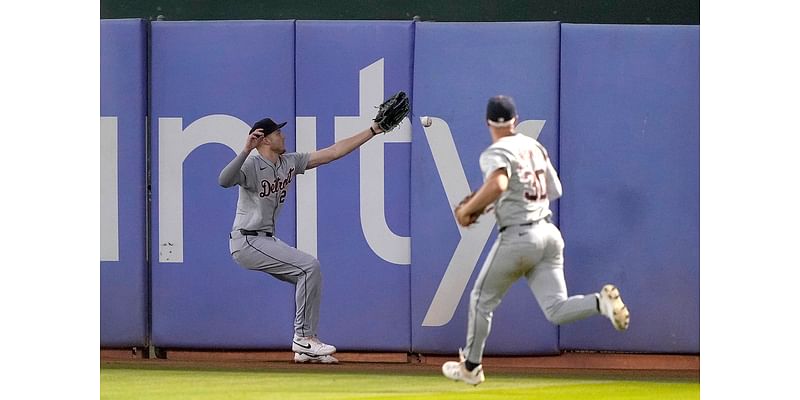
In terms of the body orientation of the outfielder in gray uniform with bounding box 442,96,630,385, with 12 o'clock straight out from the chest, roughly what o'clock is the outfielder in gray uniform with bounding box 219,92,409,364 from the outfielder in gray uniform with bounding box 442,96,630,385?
the outfielder in gray uniform with bounding box 219,92,409,364 is roughly at 12 o'clock from the outfielder in gray uniform with bounding box 442,96,630,385.

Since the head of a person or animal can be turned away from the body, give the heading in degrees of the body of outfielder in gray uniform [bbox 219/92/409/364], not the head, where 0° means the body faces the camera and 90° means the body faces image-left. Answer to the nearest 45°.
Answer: approximately 315°

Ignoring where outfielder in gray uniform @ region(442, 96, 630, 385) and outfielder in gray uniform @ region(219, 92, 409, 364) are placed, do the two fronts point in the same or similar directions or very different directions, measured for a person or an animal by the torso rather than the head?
very different directions

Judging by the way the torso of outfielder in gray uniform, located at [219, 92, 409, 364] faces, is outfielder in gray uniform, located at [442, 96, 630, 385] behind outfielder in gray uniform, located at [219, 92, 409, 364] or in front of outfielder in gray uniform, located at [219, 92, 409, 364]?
in front

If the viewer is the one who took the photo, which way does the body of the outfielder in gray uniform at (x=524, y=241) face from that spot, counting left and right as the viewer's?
facing away from the viewer and to the left of the viewer
